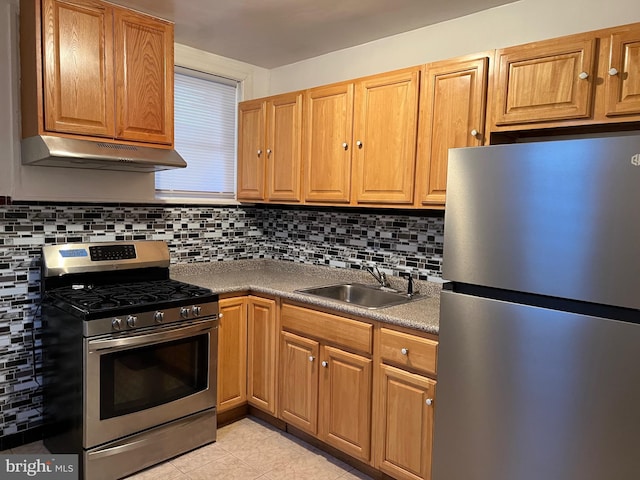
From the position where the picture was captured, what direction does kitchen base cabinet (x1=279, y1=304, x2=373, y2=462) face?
facing the viewer and to the left of the viewer

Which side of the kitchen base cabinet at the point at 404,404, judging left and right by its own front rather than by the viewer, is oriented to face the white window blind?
right

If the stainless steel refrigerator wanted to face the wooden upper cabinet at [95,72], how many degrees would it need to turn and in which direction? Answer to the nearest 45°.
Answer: approximately 45° to its right

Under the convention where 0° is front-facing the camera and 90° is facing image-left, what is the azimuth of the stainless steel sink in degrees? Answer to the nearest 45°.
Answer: approximately 45°

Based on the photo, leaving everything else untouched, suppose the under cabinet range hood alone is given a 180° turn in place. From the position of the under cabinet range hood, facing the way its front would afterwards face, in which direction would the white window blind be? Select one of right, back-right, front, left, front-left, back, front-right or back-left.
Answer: right

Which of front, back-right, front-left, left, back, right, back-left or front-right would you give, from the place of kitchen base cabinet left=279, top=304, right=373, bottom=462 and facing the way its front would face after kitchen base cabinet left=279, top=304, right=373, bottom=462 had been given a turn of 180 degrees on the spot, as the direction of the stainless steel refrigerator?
right

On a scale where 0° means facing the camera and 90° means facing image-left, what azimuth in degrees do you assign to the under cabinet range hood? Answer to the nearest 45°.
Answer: approximately 315°

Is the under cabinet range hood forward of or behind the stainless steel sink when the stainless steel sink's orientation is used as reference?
forward

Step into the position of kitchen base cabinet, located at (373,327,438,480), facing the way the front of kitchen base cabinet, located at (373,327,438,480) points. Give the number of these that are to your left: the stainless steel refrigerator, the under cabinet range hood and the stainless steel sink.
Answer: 1

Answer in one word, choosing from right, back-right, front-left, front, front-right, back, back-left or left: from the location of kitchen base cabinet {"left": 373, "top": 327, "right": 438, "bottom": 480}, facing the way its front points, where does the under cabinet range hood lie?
front-right
